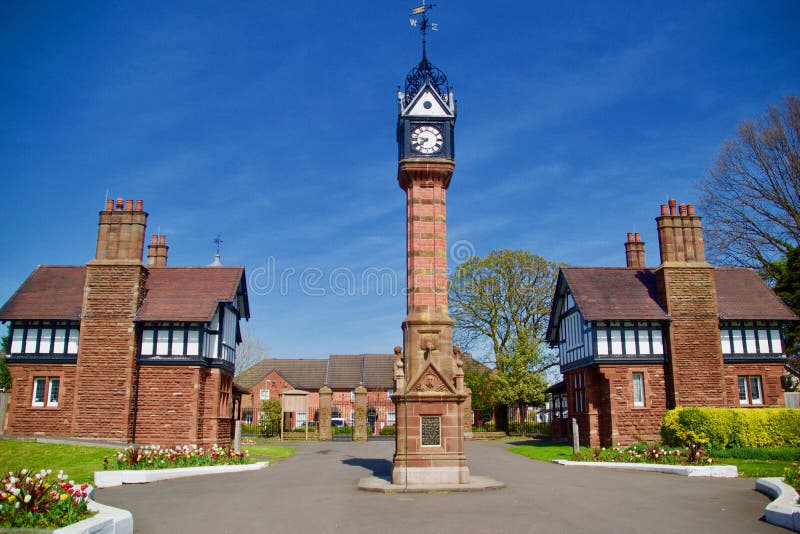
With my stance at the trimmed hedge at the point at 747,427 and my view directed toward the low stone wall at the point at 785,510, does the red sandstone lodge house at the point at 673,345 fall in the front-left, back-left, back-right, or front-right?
back-right

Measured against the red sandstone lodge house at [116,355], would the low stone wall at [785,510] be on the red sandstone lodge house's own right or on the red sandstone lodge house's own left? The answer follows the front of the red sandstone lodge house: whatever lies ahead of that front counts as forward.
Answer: on the red sandstone lodge house's own right

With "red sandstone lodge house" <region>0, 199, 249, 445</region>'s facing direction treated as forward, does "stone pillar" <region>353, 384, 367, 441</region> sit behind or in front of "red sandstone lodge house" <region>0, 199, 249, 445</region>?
in front

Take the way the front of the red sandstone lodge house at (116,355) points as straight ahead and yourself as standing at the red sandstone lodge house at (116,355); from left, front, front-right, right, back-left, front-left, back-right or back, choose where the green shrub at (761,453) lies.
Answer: front-right

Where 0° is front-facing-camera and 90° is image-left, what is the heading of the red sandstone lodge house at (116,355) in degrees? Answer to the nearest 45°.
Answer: approximately 270°

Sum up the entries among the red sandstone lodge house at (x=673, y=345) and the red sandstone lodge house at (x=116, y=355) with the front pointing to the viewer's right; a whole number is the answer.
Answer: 1

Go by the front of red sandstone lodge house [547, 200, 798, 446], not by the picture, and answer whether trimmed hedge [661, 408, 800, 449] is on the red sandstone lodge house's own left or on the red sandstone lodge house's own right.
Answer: on the red sandstone lodge house's own left

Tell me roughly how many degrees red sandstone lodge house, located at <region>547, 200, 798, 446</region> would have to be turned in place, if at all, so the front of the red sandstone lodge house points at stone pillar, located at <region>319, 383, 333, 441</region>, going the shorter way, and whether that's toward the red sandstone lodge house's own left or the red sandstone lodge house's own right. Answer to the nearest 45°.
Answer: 0° — it already faces it

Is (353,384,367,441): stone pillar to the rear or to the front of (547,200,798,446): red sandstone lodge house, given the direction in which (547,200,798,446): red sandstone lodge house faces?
to the front

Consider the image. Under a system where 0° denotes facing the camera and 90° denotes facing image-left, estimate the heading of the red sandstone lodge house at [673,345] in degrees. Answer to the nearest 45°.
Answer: approximately 90°
